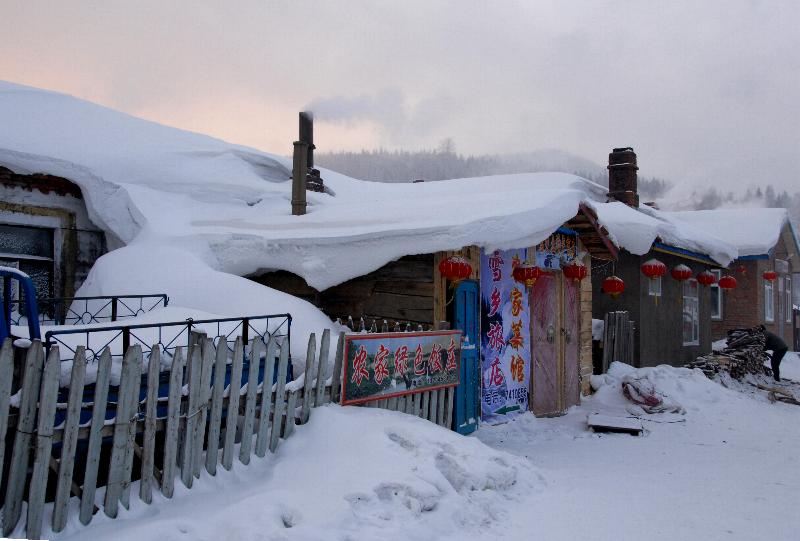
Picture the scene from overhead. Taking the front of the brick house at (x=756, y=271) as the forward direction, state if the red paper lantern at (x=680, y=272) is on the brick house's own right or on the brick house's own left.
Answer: on the brick house's own right

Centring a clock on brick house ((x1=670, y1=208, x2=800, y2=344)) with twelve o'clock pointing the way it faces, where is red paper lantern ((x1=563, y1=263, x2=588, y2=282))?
The red paper lantern is roughly at 2 o'clock from the brick house.

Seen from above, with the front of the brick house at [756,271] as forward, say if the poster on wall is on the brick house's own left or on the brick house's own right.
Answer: on the brick house's own right

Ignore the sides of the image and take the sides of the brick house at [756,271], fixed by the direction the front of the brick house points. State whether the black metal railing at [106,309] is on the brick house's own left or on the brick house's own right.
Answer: on the brick house's own right

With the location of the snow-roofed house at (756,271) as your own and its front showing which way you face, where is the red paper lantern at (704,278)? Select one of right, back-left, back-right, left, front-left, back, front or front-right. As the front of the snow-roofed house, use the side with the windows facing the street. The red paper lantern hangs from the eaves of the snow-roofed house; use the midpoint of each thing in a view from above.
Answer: front-right

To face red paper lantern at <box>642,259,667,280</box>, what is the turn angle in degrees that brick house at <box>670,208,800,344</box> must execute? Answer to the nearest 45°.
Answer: approximately 45° to its right

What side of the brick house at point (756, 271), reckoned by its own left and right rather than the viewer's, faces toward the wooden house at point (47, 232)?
right

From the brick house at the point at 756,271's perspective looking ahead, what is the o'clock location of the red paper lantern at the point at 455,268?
The red paper lantern is roughly at 2 o'clock from the brick house.

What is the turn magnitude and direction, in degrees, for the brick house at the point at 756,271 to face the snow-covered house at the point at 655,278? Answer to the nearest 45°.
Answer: approximately 45° to its right

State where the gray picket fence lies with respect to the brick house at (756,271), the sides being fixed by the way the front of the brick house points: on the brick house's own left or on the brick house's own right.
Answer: on the brick house's own right
